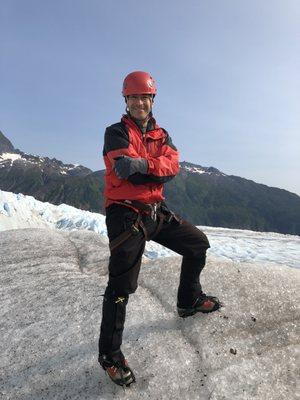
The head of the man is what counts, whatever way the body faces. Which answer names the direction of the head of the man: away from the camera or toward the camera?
toward the camera

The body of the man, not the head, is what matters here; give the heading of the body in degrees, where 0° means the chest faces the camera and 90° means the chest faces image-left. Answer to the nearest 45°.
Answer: approximately 315°
